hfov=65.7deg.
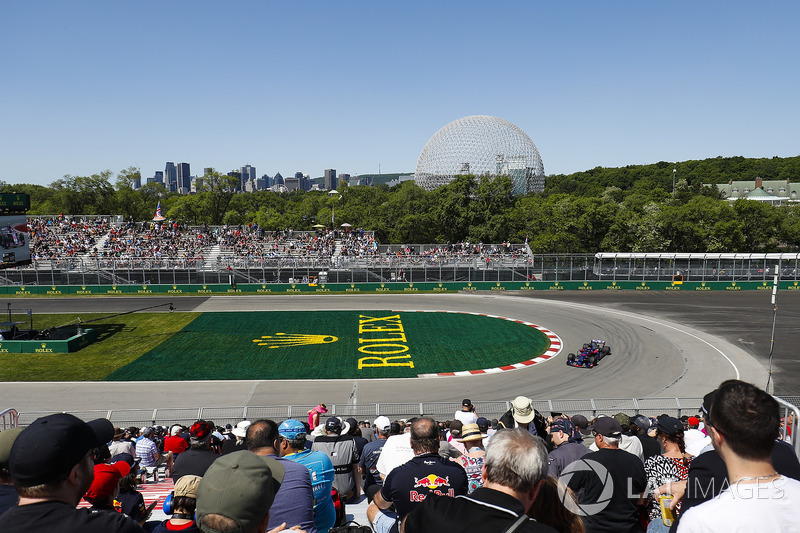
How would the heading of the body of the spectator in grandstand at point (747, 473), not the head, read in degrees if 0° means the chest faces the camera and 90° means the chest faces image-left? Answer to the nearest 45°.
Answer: approximately 135°

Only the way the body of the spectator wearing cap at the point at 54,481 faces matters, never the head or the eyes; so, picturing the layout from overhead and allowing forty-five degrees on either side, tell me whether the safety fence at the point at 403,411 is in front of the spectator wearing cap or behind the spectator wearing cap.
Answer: in front

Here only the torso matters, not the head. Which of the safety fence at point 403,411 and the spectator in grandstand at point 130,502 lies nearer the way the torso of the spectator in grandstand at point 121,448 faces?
the safety fence

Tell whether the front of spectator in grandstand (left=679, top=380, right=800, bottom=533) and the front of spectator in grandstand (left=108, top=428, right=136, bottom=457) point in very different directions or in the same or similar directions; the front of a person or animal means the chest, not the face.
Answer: same or similar directions

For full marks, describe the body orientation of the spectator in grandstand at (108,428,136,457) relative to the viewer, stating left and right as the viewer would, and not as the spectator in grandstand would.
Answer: facing away from the viewer

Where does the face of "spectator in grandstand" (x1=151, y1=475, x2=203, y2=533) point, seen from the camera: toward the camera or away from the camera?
away from the camera

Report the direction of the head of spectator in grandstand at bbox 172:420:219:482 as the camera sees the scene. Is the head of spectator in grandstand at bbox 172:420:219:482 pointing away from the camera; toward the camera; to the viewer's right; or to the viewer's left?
away from the camera

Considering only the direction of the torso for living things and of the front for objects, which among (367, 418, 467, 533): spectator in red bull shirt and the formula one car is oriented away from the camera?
the spectator in red bull shirt

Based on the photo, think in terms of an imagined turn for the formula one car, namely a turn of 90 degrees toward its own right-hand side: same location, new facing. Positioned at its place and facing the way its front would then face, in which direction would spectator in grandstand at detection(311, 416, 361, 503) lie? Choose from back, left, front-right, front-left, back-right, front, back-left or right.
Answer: back-left

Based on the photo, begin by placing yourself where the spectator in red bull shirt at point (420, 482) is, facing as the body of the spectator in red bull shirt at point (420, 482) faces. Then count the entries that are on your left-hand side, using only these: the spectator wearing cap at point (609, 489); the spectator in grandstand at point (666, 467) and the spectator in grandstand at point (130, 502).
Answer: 1

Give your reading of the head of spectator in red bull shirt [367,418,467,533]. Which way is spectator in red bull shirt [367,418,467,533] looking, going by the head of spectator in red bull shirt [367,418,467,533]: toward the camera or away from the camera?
away from the camera

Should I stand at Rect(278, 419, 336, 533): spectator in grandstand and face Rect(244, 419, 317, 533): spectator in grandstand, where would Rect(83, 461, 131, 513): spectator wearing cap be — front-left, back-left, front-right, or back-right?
front-right

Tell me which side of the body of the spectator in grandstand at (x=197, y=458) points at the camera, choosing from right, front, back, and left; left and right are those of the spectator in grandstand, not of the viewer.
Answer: back

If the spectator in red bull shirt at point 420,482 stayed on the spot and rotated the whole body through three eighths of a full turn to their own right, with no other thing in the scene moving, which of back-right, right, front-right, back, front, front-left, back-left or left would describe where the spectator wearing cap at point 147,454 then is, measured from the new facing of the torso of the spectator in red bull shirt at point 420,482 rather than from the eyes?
back

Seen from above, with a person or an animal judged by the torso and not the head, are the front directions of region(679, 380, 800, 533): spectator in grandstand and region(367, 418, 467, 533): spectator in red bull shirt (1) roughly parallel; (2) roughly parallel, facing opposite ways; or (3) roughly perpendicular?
roughly parallel

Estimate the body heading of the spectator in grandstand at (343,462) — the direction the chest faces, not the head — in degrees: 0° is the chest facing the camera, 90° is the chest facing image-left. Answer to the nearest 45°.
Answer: approximately 180°

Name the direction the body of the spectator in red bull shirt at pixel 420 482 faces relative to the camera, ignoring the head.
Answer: away from the camera
